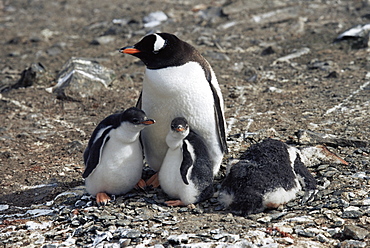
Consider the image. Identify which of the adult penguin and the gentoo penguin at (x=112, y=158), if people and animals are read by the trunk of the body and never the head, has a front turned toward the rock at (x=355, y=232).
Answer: the gentoo penguin

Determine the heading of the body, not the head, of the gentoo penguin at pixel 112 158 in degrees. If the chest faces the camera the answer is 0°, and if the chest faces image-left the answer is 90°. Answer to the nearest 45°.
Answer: approximately 315°

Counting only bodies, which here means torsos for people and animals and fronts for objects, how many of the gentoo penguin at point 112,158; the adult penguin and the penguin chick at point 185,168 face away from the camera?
0

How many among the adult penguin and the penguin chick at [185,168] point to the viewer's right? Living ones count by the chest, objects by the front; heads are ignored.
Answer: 0

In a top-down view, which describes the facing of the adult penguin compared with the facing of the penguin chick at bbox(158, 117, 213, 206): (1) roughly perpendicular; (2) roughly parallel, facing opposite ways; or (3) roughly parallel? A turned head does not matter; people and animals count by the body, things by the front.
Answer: roughly parallel

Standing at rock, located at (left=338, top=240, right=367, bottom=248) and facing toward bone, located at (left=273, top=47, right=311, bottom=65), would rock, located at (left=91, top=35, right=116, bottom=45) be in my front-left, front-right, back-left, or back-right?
front-left

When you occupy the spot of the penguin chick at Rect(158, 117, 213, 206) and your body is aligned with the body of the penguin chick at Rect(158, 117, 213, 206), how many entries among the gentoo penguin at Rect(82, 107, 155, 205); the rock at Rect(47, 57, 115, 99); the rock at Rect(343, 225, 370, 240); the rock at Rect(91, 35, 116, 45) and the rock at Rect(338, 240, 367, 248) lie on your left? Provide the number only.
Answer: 2

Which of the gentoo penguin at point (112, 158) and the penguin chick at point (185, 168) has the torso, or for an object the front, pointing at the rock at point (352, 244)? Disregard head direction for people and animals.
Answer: the gentoo penguin

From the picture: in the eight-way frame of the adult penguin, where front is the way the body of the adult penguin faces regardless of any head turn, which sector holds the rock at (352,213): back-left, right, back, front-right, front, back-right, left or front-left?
left

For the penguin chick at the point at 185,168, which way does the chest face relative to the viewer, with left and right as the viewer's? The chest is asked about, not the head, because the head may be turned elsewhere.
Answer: facing the viewer and to the left of the viewer

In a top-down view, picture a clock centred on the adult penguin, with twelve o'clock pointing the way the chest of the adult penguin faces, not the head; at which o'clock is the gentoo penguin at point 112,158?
The gentoo penguin is roughly at 1 o'clock from the adult penguin.

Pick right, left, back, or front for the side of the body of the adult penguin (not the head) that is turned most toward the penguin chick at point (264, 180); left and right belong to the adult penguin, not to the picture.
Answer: left

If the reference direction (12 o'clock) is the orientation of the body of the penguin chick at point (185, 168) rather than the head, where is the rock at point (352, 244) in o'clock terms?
The rock is roughly at 9 o'clock from the penguin chick.

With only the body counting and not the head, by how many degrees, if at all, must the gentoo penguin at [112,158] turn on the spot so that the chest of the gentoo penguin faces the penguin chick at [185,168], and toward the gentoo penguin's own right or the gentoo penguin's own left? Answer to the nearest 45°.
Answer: approximately 45° to the gentoo penguin's own left

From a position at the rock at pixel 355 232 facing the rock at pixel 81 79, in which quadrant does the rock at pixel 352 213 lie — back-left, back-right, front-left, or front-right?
front-right

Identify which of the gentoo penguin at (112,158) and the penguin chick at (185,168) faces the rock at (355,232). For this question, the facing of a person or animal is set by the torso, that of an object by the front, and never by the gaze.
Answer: the gentoo penguin

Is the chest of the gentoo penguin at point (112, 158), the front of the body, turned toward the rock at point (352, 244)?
yes
